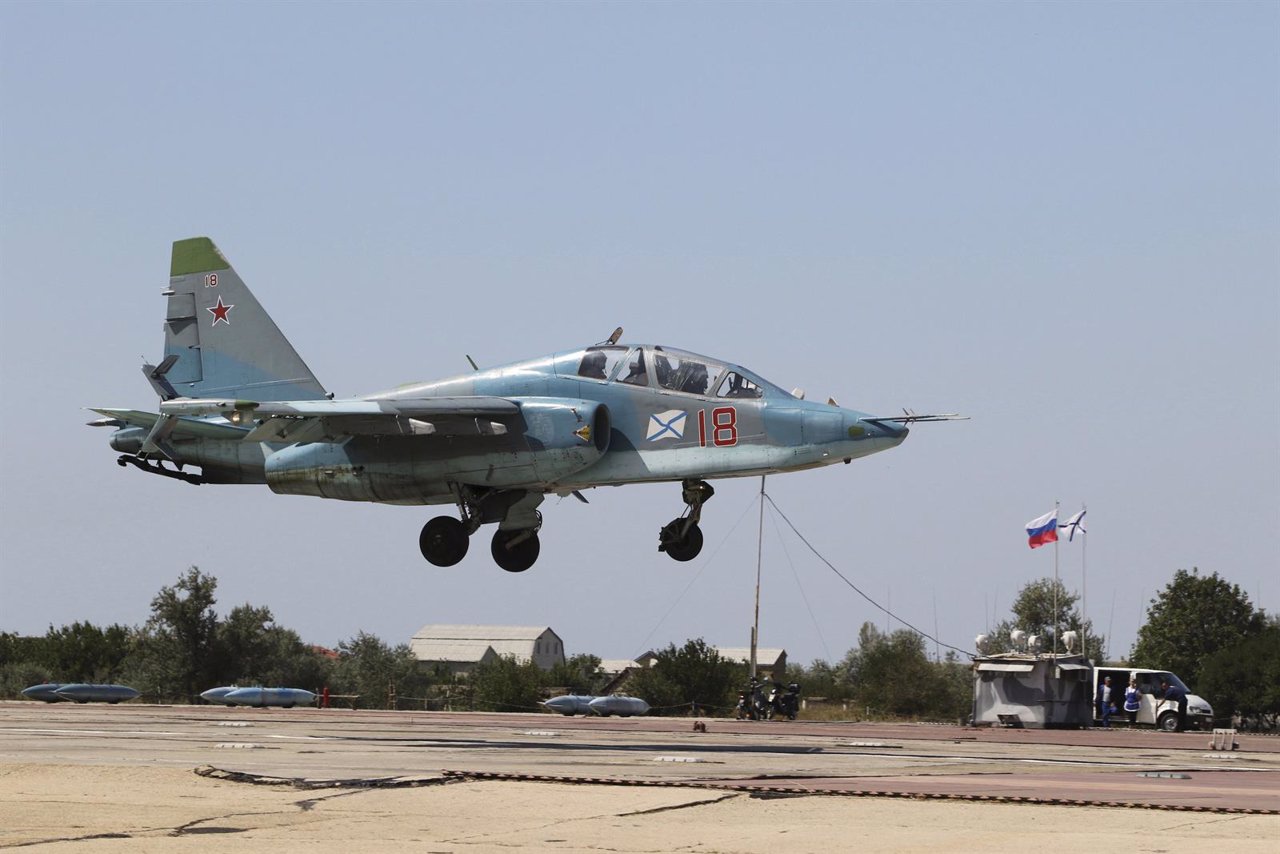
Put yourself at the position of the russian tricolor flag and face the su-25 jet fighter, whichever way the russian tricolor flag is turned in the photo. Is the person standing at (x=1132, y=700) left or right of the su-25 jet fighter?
left

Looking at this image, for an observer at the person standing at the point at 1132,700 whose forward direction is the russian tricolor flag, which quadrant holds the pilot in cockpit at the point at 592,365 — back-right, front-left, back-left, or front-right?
back-left

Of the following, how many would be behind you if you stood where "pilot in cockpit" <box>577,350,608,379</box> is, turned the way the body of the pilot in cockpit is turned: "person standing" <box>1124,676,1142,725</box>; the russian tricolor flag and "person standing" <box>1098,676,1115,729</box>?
0

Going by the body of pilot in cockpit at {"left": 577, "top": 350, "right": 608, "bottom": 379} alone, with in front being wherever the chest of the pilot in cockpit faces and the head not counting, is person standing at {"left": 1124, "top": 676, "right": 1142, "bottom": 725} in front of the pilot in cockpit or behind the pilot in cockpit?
in front

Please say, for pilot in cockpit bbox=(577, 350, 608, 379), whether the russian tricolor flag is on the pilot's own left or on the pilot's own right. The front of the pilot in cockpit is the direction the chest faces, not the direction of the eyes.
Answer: on the pilot's own left

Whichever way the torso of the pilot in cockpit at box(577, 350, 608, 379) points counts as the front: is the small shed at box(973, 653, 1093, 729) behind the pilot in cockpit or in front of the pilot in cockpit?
in front

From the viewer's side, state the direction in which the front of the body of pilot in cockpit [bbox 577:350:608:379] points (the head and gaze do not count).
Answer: to the viewer's right

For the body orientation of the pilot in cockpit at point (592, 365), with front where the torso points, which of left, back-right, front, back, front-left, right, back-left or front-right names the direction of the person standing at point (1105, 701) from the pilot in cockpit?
front-left
